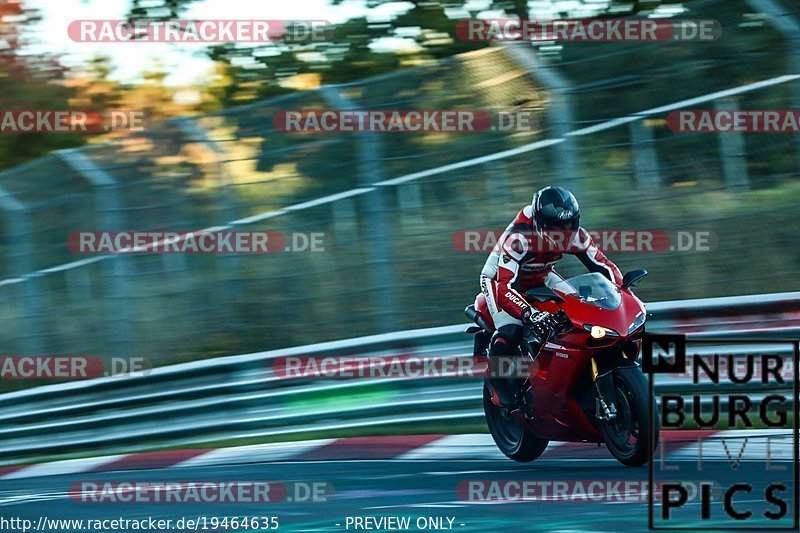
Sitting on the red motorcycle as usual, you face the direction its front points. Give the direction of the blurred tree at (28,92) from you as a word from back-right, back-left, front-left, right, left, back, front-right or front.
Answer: back

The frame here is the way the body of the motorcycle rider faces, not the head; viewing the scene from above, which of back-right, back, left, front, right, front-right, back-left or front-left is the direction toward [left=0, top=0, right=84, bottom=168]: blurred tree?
back

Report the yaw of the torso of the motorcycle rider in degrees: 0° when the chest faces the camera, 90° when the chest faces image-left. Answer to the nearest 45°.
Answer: approximately 315°

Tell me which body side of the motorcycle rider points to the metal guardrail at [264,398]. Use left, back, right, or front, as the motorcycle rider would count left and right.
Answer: back

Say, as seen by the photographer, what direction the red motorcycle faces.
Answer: facing the viewer and to the right of the viewer
